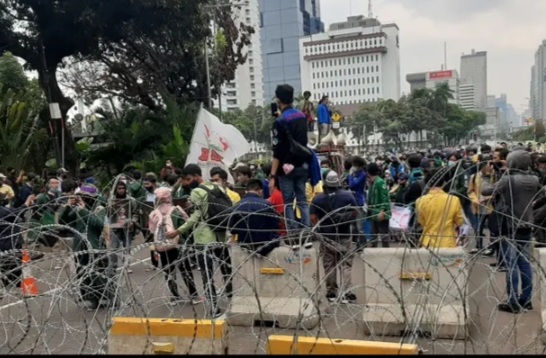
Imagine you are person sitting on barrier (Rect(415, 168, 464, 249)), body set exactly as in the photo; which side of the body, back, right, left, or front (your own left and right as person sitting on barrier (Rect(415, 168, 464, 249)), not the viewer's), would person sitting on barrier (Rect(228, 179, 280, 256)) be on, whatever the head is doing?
left

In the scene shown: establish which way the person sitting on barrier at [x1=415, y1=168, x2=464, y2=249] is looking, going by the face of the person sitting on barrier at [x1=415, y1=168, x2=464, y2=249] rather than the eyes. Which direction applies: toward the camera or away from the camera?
away from the camera

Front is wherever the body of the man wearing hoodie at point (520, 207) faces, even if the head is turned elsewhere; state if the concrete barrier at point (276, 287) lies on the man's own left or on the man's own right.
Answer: on the man's own left

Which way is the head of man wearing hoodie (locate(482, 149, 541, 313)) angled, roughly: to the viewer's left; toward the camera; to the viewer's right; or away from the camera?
away from the camera

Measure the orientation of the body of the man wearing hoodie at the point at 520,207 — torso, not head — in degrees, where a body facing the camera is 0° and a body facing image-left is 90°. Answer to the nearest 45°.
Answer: approximately 135°

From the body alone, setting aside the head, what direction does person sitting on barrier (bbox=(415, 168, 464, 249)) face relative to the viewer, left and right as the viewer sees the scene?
facing away from the viewer
